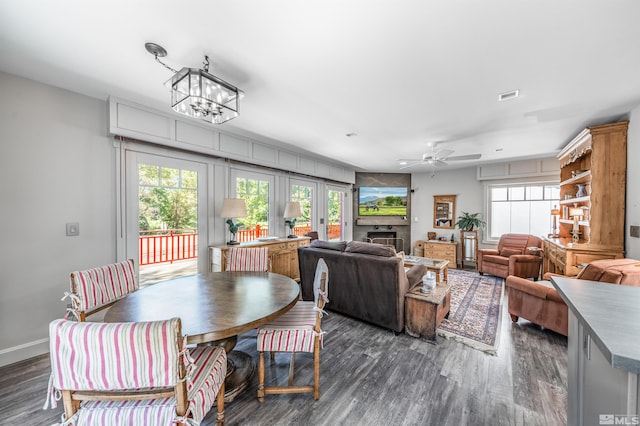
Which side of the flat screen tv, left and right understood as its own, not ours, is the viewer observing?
front

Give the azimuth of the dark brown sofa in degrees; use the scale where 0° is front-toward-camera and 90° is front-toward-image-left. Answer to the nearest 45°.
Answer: approximately 225°

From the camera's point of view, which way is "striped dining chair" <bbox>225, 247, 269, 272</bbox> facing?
toward the camera

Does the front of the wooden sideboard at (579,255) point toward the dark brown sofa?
yes

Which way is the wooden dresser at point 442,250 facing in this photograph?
toward the camera

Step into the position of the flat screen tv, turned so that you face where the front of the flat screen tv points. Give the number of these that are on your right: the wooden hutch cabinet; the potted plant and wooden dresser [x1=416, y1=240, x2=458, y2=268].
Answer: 0

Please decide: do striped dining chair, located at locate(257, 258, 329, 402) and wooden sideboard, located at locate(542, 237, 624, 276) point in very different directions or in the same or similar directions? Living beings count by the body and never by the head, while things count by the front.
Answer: same or similar directions

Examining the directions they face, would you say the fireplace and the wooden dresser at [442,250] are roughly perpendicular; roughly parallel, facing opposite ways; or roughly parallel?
roughly parallel

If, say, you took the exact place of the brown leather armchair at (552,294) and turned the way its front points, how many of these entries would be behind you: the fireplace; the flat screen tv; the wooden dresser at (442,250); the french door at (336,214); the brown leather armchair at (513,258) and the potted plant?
0

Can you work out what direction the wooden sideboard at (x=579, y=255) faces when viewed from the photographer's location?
facing the viewer and to the left of the viewer

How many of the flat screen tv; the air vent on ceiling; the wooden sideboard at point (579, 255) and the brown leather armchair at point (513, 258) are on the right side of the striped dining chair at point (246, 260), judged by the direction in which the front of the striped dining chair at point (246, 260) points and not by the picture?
0

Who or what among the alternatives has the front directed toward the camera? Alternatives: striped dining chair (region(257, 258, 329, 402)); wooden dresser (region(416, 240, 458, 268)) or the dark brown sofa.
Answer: the wooden dresser

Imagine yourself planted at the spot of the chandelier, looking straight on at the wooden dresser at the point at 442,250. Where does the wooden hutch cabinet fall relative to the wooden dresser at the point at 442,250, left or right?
right

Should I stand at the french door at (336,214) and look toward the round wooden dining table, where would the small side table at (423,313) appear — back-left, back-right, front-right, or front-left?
front-left

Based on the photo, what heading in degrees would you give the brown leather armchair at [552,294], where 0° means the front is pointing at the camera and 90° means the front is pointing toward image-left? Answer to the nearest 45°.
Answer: approximately 135°

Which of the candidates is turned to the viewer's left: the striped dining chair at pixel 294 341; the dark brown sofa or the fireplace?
the striped dining chair

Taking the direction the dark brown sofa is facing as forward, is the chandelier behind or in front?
behind

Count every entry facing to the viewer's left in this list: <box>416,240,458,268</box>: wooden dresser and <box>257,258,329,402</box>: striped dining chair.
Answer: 1

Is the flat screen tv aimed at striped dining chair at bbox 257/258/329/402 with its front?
yes

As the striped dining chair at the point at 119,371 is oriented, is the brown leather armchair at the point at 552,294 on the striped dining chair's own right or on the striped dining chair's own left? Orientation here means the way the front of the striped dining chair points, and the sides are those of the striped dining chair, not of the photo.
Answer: on the striped dining chair's own right

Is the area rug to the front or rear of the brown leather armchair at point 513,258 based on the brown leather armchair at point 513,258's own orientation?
to the front

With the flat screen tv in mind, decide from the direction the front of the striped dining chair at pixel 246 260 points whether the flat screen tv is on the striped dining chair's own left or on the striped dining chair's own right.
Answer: on the striped dining chair's own left

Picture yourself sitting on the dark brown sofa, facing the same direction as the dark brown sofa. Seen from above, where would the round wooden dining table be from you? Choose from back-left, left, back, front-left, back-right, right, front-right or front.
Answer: back
